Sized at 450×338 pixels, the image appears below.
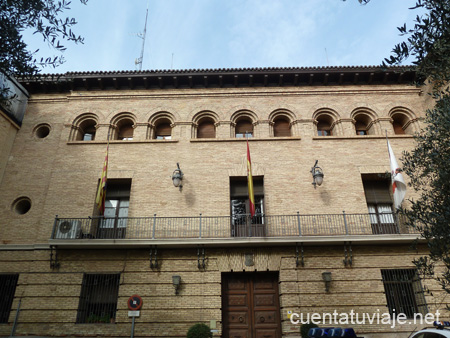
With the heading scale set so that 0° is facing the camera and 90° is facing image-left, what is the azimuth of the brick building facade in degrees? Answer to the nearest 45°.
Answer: approximately 0°

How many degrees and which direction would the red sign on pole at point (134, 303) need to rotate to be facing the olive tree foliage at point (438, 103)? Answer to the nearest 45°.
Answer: approximately 45° to its left

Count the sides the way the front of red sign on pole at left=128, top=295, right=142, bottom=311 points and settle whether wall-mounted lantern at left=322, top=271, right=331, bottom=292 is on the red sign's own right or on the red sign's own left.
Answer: on the red sign's own left

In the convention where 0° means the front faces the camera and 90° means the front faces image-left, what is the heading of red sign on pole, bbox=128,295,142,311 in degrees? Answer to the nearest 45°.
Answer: approximately 0°
